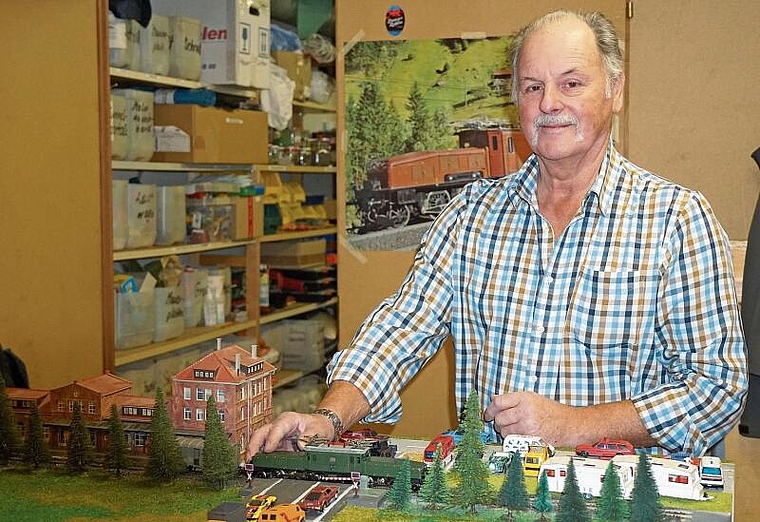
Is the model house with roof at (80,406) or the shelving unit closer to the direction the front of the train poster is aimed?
the model house with roof

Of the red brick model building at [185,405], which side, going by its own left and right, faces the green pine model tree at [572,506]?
left

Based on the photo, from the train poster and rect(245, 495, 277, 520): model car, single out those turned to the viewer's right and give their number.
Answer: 0

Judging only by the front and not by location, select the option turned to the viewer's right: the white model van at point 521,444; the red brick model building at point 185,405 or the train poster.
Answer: the white model van

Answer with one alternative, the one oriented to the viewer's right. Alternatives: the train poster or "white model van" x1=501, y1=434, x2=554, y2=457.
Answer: the white model van

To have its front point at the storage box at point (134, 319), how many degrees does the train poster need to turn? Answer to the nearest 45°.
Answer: approximately 90° to its right

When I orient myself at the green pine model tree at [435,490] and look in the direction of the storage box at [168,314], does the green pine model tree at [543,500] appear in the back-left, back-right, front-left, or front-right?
back-right

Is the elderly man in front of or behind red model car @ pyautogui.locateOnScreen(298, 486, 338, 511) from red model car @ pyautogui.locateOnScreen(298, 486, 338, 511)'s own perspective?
in front

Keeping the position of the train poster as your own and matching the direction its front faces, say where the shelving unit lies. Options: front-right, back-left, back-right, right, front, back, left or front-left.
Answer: back-right
